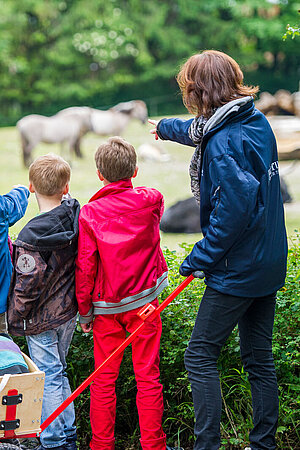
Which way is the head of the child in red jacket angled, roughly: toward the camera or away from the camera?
away from the camera

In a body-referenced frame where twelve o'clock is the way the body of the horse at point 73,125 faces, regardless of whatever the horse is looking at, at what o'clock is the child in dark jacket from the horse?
The child in dark jacket is roughly at 3 o'clock from the horse.

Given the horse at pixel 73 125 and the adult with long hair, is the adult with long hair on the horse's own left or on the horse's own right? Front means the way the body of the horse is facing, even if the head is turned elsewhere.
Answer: on the horse's own right

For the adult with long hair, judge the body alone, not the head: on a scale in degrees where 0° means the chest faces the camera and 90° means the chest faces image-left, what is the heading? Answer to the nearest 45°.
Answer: approximately 135°

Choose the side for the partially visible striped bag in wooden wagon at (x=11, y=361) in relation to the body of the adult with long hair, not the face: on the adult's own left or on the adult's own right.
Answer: on the adult's own left

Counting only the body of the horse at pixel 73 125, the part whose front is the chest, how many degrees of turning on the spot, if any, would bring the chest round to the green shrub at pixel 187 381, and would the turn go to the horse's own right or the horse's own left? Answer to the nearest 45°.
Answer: approximately 90° to the horse's own right

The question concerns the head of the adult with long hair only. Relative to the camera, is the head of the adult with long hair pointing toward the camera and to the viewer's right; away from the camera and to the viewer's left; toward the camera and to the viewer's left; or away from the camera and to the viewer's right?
away from the camera and to the viewer's left

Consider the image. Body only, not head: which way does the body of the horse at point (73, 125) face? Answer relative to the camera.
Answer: to the viewer's right

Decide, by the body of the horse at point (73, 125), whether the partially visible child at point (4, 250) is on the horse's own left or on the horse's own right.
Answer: on the horse's own right

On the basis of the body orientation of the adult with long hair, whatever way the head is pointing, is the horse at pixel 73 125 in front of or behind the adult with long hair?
in front

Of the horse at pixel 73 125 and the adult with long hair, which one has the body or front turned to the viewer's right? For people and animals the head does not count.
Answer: the horse

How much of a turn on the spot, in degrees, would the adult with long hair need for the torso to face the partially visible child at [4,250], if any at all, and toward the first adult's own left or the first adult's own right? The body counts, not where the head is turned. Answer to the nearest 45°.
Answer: approximately 45° to the first adult's own left

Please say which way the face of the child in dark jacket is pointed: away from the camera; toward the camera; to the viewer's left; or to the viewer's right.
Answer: away from the camera

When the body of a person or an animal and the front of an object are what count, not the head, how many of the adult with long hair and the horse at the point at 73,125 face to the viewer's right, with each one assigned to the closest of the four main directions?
1
